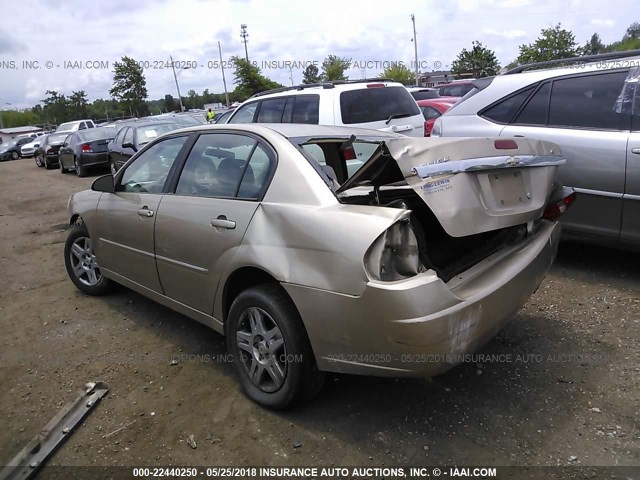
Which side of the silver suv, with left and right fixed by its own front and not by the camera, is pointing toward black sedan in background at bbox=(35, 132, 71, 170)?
back

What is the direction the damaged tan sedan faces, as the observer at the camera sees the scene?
facing away from the viewer and to the left of the viewer

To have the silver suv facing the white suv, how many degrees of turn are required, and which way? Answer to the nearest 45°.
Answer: approximately 180°

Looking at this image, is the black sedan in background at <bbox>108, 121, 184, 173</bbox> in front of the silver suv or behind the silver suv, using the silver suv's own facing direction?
behind

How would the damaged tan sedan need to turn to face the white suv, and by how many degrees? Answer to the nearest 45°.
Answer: approximately 45° to its right

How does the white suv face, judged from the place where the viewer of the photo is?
facing away from the viewer and to the left of the viewer

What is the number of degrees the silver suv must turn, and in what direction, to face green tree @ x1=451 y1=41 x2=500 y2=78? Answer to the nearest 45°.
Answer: approximately 135° to its left

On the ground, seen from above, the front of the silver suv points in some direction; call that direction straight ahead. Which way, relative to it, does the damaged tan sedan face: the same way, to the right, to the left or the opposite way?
the opposite way
